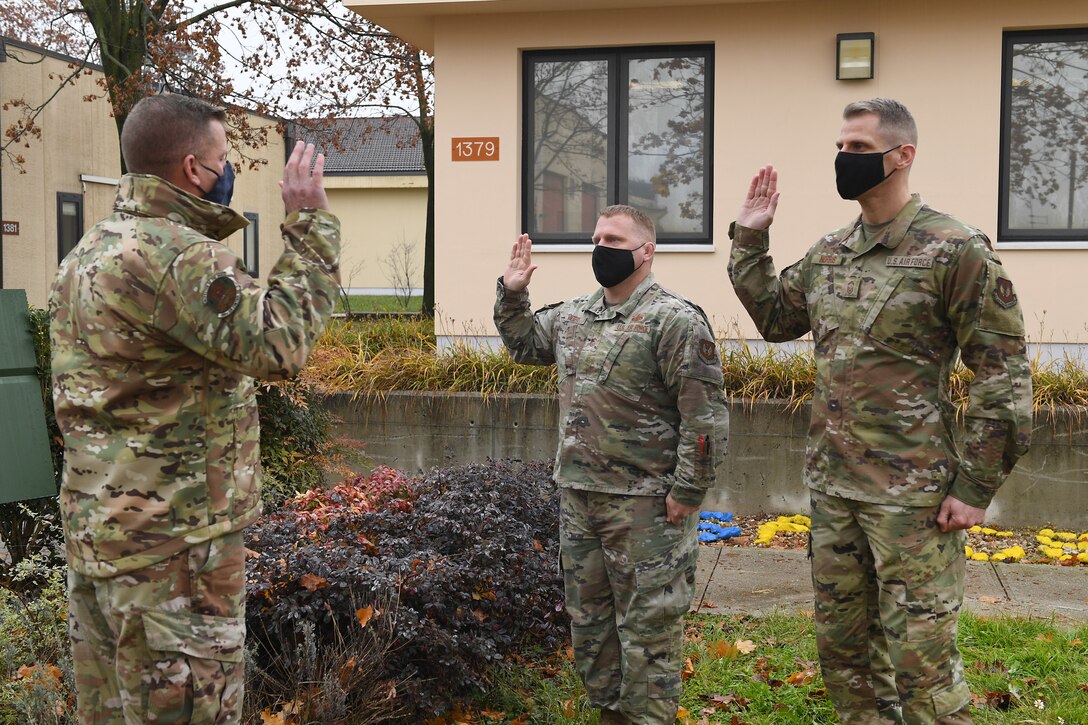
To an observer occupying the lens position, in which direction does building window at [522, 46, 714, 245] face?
facing the viewer

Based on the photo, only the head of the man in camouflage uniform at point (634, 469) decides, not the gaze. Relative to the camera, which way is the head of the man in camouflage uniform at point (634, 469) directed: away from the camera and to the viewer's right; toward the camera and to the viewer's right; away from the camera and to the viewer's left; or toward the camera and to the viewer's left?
toward the camera and to the viewer's left

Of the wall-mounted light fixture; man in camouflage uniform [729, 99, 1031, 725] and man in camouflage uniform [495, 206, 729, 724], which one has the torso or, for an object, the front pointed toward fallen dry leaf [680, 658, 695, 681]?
the wall-mounted light fixture

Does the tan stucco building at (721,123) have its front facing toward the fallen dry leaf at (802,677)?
yes

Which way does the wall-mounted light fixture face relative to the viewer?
toward the camera

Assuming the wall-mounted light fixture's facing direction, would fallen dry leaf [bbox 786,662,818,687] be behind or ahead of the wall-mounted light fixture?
ahead

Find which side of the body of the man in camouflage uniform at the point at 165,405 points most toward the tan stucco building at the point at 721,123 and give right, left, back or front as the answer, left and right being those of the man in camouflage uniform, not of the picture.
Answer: front

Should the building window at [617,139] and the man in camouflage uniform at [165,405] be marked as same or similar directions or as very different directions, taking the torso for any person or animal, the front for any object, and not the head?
very different directions

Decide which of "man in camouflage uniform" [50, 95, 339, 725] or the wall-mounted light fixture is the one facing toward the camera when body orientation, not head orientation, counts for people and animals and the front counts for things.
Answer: the wall-mounted light fixture

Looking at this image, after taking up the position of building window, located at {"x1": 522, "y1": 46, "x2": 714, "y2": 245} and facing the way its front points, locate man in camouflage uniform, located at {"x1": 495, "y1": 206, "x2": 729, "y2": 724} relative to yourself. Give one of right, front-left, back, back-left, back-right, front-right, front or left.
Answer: front

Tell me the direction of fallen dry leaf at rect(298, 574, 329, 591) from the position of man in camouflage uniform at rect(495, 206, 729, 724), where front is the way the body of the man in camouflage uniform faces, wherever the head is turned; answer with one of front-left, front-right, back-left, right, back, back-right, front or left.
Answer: front-right

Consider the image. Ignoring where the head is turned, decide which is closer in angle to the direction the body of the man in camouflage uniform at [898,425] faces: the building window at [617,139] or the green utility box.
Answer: the green utility box

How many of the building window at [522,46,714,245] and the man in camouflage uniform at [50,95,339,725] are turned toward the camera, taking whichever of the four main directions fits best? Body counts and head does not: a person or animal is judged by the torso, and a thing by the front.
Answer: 1

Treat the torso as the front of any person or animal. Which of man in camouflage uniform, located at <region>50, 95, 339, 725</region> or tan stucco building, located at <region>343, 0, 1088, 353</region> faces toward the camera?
the tan stucco building

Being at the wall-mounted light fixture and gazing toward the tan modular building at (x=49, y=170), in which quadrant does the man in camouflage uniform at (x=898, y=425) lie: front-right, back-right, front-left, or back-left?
back-left

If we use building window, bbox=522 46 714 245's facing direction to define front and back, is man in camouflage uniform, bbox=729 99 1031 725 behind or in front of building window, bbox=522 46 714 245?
in front

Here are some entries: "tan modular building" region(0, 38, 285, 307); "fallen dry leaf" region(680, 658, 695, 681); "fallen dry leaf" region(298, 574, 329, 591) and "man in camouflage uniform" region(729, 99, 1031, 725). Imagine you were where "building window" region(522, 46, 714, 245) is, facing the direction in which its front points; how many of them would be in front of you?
3
